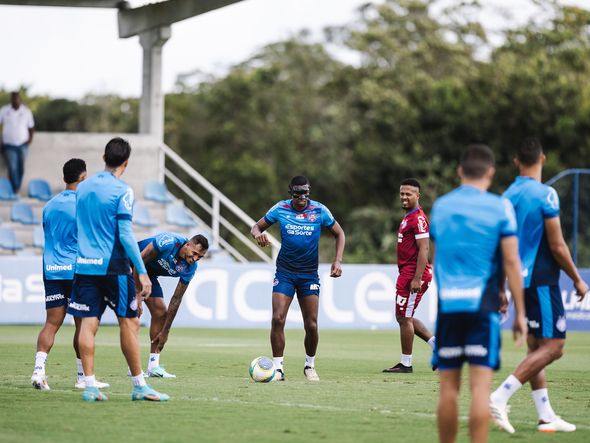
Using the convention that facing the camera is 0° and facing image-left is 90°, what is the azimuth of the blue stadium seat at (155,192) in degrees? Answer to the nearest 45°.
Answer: approximately 315°

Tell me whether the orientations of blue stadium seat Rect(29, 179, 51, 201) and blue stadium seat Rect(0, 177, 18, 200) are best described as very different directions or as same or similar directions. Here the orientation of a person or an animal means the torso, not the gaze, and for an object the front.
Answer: same or similar directions

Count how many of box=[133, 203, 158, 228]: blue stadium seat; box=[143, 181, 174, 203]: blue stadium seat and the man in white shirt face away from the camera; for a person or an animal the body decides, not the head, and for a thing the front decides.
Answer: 0

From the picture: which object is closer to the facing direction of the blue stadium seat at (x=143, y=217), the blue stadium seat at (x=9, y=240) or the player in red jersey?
the player in red jersey

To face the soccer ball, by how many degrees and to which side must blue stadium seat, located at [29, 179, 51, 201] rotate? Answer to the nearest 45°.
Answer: approximately 45° to its right

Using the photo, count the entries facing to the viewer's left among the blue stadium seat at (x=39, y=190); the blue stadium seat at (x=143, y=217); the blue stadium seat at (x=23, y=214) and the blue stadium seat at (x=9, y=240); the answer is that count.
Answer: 0

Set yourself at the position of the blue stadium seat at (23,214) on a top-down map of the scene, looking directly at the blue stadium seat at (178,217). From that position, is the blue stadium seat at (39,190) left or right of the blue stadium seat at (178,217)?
left

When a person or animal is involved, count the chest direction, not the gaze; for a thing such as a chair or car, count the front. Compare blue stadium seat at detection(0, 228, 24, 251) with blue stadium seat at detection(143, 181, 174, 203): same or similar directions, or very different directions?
same or similar directions

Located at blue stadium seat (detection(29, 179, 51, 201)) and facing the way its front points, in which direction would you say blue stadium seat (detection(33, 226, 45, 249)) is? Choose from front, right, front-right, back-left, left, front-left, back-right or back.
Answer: front-right

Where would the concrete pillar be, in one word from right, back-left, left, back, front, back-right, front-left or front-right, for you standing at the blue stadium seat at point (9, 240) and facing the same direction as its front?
left

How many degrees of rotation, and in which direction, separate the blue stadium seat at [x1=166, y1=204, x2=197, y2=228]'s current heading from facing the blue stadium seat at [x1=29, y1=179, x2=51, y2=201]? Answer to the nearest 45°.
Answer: approximately 135° to its right

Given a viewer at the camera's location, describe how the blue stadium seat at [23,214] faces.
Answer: facing the viewer and to the right of the viewer

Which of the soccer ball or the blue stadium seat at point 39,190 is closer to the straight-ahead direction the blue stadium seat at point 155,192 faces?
the soccer ball

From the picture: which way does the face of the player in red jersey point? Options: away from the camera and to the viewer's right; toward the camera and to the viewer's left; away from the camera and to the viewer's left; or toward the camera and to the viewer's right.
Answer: toward the camera and to the viewer's left

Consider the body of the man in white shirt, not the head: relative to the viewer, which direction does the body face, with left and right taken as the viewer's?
facing the viewer
